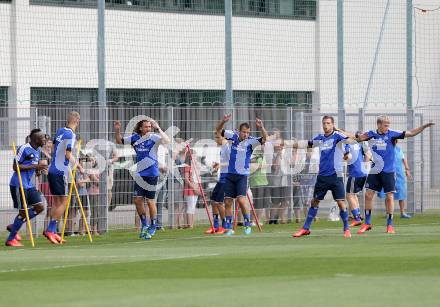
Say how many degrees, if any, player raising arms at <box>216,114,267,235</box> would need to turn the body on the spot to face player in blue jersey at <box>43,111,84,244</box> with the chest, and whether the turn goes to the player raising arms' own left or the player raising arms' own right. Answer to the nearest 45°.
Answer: approximately 45° to the player raising arms' own right

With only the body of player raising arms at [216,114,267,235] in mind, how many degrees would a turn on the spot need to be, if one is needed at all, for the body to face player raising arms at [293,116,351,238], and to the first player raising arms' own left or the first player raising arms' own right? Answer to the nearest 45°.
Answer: approximately 45° to the first player raising arms' own left

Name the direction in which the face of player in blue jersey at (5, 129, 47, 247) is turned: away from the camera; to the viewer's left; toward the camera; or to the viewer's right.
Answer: to the viewer's right

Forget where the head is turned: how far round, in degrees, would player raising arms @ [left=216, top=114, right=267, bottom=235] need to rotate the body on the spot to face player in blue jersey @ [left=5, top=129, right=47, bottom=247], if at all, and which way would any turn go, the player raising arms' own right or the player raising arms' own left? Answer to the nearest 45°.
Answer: approximately 45° to the player raising arms' own right

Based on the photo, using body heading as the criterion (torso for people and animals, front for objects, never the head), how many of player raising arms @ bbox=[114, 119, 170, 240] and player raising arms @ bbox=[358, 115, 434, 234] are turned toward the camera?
2

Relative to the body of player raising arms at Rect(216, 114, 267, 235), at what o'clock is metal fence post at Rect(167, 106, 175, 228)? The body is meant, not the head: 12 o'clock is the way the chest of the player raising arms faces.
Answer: The metal fence post is roughly at 5 o'clock from the player raising arms.

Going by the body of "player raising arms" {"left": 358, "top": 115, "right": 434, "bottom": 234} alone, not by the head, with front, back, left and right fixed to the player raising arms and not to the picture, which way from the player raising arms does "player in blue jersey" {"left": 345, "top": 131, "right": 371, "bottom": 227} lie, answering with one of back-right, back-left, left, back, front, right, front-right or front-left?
back

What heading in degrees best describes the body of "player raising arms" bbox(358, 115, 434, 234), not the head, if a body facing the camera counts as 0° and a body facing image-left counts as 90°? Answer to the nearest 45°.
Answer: approximately 0°

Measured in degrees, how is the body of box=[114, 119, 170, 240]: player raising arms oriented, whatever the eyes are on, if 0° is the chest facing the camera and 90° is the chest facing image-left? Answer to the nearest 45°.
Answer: approximately 0°

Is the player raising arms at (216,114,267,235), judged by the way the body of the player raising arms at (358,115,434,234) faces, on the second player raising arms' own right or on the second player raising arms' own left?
on the second player raising arms' own right
